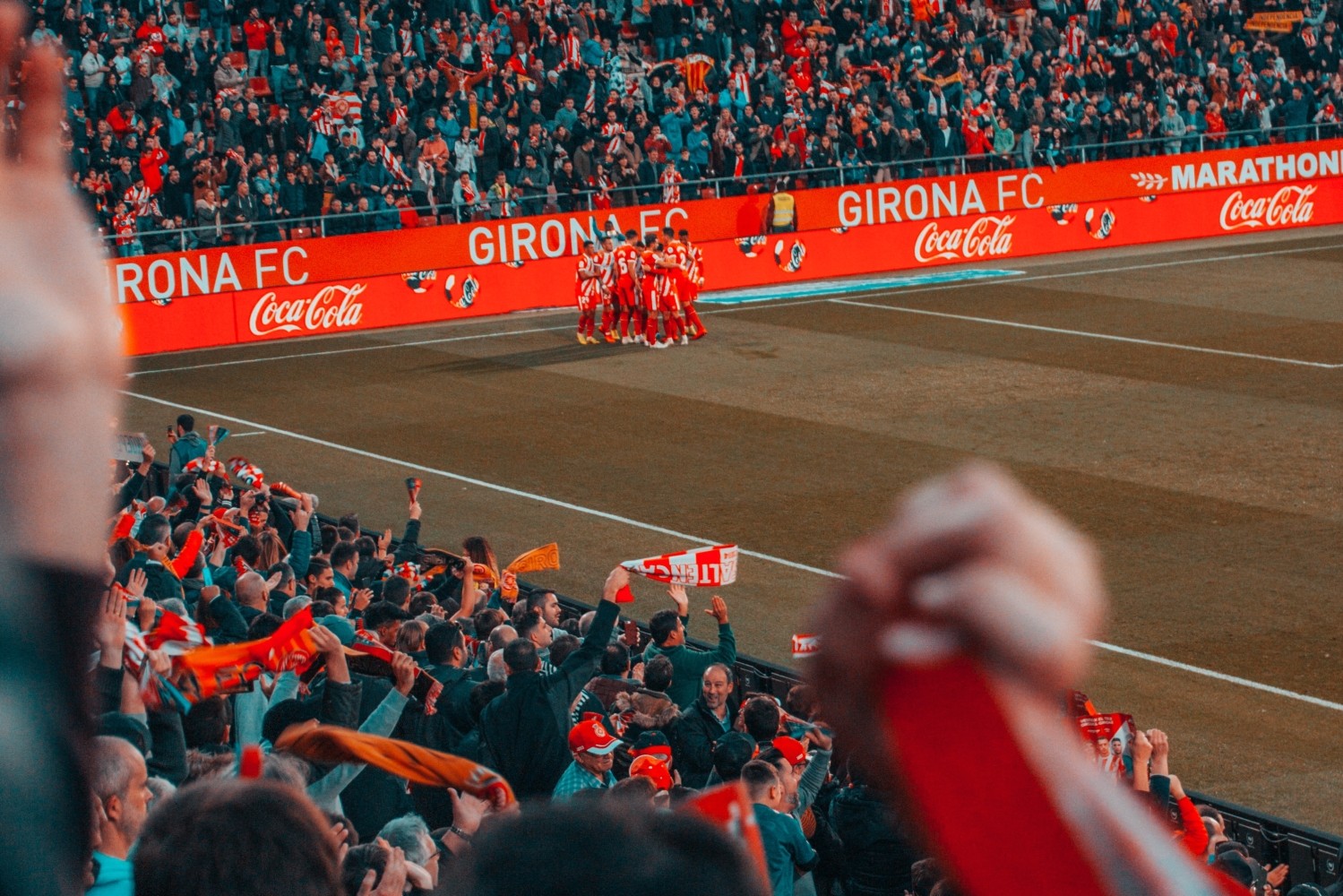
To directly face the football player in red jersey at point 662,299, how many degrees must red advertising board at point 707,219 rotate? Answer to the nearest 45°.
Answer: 0° — it already faces them

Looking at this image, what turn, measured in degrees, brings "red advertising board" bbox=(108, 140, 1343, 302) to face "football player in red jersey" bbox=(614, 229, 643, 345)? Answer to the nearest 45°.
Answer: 0° — it already faces them

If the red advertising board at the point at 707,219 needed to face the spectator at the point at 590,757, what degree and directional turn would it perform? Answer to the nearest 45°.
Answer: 0° — it already faces them

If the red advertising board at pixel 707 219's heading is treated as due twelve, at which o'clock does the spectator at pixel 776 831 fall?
The spectator is roughly at 12 o'clock from the red advertising board.

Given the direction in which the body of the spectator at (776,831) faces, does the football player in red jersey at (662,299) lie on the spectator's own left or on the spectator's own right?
on the spectator's own left

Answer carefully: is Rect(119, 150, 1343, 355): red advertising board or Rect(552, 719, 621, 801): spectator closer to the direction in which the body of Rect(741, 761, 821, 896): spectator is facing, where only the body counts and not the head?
the red advertising board

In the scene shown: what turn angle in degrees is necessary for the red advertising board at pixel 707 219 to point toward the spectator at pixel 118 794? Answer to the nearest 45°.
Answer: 0° — it already faces them

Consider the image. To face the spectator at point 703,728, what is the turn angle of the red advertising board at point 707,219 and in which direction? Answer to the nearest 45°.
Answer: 0° — it already faces them

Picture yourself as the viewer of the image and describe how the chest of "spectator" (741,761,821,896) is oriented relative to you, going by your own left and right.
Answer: facing away from the viewer and to the right of the viewer

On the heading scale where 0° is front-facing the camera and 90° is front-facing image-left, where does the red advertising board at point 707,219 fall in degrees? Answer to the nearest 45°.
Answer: approximately 0°

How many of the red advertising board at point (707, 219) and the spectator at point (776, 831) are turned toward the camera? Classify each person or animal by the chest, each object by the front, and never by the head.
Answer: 1
